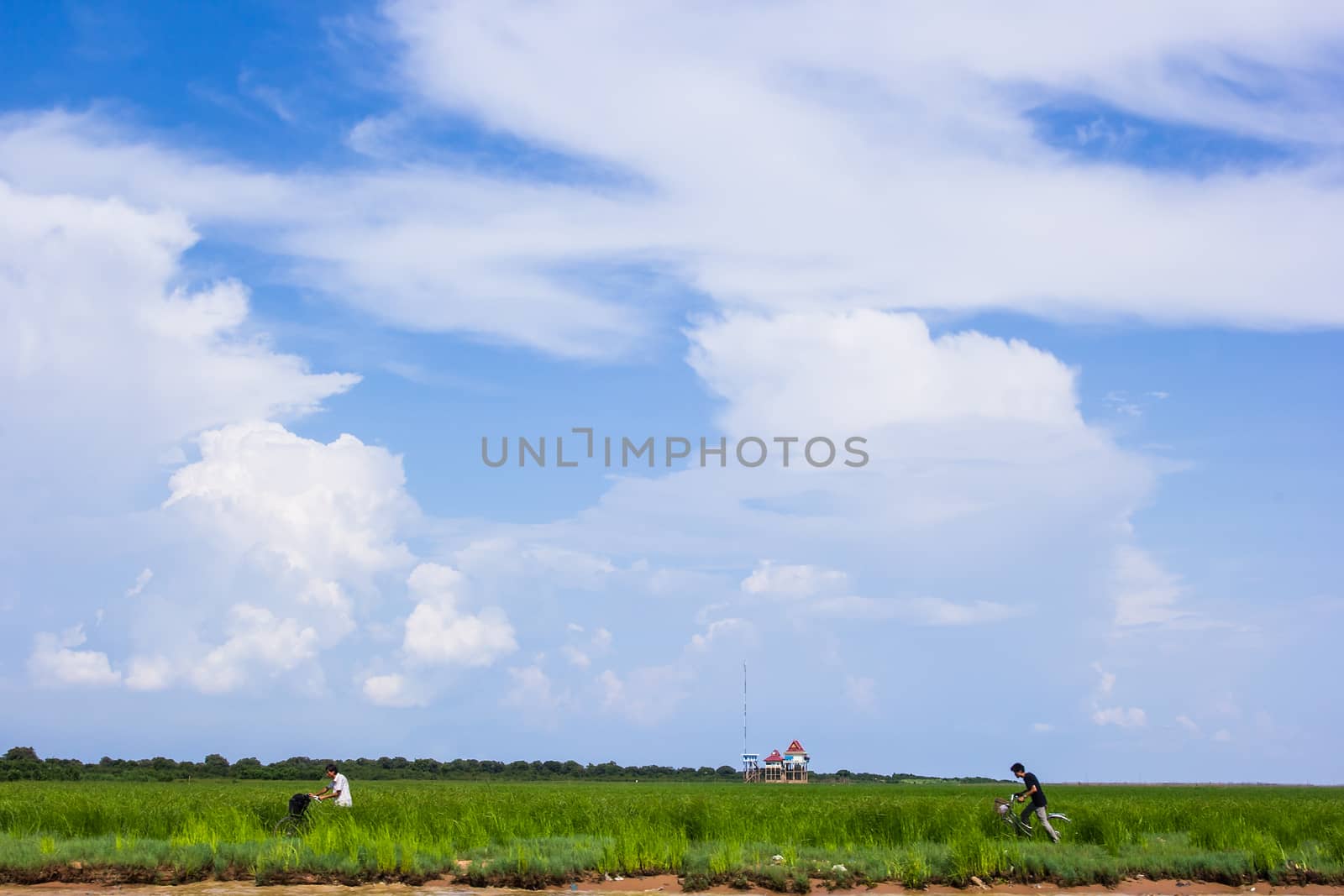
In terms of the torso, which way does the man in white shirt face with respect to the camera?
to the viewer's left

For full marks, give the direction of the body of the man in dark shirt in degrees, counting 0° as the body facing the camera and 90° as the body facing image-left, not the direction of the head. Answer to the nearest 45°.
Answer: approximately 90°

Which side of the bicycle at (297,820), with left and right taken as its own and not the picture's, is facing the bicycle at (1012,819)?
back

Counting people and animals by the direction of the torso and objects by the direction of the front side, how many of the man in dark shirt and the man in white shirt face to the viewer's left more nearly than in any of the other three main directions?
2

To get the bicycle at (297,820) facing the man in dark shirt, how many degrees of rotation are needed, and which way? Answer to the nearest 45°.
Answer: approximately 180°

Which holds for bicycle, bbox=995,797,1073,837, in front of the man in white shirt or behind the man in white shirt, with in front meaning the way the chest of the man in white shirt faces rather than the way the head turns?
behind

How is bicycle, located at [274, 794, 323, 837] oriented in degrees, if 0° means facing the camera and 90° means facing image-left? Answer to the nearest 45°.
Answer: approximately 90°

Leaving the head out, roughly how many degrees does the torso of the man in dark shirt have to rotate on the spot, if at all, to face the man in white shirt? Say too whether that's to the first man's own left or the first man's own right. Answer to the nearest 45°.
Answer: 0° — they already face them
